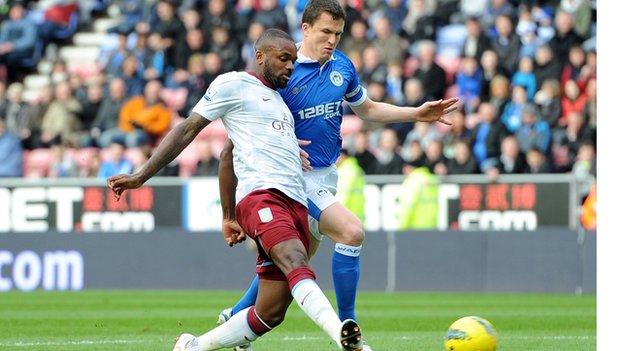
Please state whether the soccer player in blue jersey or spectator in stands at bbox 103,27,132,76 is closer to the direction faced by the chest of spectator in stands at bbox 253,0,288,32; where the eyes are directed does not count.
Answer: the soccer player in blue jersey

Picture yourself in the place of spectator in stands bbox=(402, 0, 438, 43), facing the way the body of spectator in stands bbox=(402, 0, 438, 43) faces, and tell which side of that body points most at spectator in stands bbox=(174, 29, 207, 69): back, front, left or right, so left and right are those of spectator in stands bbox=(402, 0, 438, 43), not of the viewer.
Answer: right

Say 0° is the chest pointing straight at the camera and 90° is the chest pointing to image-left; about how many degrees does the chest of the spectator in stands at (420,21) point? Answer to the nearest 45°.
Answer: approximately 0°

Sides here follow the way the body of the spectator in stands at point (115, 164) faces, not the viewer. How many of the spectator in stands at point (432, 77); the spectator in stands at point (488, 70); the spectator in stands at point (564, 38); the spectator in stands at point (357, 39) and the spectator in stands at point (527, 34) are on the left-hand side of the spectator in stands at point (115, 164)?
5

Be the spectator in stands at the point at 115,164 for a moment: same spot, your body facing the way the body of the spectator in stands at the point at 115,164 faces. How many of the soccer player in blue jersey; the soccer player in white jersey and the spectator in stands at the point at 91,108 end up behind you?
1

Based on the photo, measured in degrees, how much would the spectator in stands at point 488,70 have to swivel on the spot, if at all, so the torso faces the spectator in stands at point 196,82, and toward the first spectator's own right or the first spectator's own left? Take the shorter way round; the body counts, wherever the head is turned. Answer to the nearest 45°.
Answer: approximately 90° to the first spectator's own right

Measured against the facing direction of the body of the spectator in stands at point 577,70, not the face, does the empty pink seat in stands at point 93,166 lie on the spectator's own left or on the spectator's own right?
on the spectator's own right

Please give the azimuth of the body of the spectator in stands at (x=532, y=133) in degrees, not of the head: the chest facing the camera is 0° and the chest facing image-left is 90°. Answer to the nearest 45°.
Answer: approximately 0°

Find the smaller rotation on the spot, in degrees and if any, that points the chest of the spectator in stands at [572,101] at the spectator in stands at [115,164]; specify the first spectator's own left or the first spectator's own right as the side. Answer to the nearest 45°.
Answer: approximately 90° to the first spectator's own right
